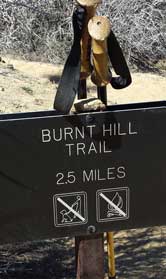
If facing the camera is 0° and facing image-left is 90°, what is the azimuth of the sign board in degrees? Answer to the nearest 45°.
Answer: approximately 0°
